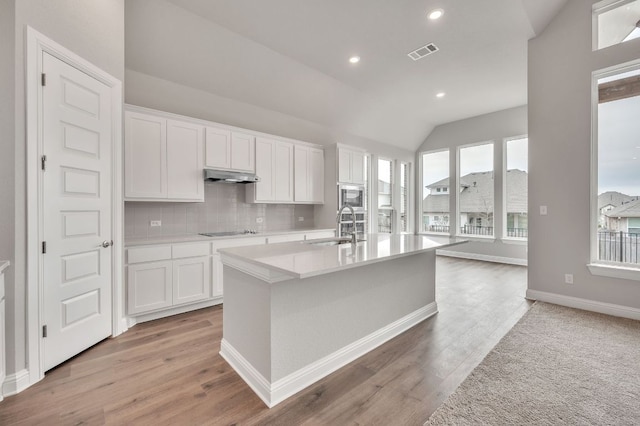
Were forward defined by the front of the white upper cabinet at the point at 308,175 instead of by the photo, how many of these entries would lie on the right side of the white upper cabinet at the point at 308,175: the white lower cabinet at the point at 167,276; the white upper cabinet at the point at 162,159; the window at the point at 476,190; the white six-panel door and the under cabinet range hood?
4

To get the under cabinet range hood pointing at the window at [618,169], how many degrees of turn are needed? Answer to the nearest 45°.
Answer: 0° — it already faces it

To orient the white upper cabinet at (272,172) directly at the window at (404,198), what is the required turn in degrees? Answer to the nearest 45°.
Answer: approximately 90° to its left

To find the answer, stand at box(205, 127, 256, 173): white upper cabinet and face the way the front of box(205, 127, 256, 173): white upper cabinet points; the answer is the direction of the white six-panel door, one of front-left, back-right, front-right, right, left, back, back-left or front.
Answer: right

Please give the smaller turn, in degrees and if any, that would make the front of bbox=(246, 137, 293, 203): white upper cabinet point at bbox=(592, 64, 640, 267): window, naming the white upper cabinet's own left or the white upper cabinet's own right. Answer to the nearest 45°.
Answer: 0° — it already faces it

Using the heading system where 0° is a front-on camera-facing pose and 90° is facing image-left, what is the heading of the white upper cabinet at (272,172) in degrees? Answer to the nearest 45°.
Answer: approximately 315°

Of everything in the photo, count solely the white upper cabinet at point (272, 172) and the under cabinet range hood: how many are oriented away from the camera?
0

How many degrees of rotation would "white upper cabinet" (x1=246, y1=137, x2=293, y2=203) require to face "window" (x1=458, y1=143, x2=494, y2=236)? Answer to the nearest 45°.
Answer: approximately 45° to its left
